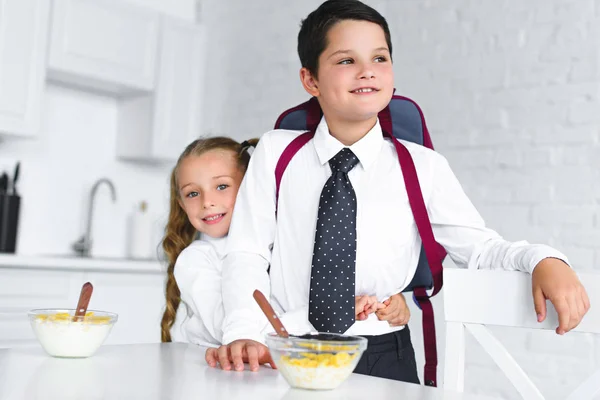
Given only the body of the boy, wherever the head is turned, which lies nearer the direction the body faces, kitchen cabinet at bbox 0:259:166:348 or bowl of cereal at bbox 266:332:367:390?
the bowl of cereal

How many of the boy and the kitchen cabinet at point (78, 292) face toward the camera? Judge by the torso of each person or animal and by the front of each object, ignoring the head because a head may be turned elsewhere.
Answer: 2

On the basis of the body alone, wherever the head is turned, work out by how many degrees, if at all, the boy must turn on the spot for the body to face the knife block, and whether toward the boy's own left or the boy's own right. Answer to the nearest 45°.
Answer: approximately 135° to the boy's own right

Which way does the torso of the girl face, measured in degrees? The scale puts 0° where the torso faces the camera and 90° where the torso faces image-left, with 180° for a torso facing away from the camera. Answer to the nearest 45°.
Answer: approximately 315°

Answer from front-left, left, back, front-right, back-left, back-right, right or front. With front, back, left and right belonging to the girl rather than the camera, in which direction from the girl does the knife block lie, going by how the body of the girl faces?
back
